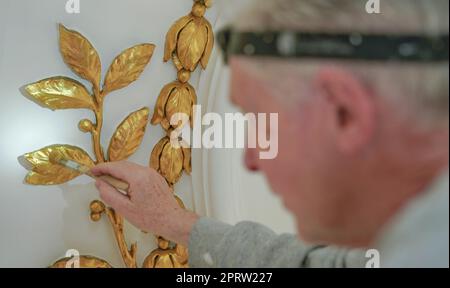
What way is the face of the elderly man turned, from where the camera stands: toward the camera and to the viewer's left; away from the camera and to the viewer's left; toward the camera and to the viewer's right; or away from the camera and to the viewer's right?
away from the camera and to the viewer's left

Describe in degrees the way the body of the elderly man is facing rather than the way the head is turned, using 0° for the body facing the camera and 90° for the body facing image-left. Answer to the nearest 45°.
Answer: approximately 135°
